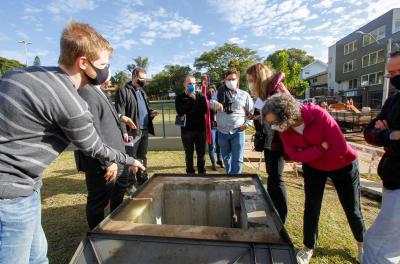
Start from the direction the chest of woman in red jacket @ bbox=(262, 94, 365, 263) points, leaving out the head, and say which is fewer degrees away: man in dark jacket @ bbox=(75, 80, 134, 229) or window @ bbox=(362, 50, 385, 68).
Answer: the man in dark jacket

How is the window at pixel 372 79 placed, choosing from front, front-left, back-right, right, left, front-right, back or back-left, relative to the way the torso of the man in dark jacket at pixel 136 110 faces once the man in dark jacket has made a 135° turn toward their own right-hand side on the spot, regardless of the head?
back-right

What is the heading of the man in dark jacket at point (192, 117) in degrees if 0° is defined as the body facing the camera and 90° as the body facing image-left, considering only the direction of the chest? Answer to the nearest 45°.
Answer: approximately 0°

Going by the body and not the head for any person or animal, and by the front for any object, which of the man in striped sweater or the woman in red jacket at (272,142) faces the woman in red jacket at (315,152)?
the man in striped sweater

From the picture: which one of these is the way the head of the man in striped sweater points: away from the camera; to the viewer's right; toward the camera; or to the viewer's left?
to the viewer's right

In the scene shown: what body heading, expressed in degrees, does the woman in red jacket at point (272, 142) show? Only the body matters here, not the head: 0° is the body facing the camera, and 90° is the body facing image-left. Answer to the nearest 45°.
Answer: approximately 90°

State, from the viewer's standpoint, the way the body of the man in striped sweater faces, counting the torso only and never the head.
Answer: to the viewer's right

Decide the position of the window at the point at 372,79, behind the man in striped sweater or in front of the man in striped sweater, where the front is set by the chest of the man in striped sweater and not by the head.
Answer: in front

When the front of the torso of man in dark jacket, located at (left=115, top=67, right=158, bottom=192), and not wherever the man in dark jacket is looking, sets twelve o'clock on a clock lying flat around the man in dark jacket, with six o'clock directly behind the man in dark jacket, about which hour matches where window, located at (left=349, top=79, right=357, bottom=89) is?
The window is roughly at 9 o'clock from the man in dark jacket.

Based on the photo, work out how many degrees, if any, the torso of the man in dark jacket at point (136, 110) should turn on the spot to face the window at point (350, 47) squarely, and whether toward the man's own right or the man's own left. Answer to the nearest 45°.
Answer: approximately 90° to the man's own left

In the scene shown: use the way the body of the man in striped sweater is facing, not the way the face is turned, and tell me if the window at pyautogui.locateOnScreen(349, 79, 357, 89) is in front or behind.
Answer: in front
